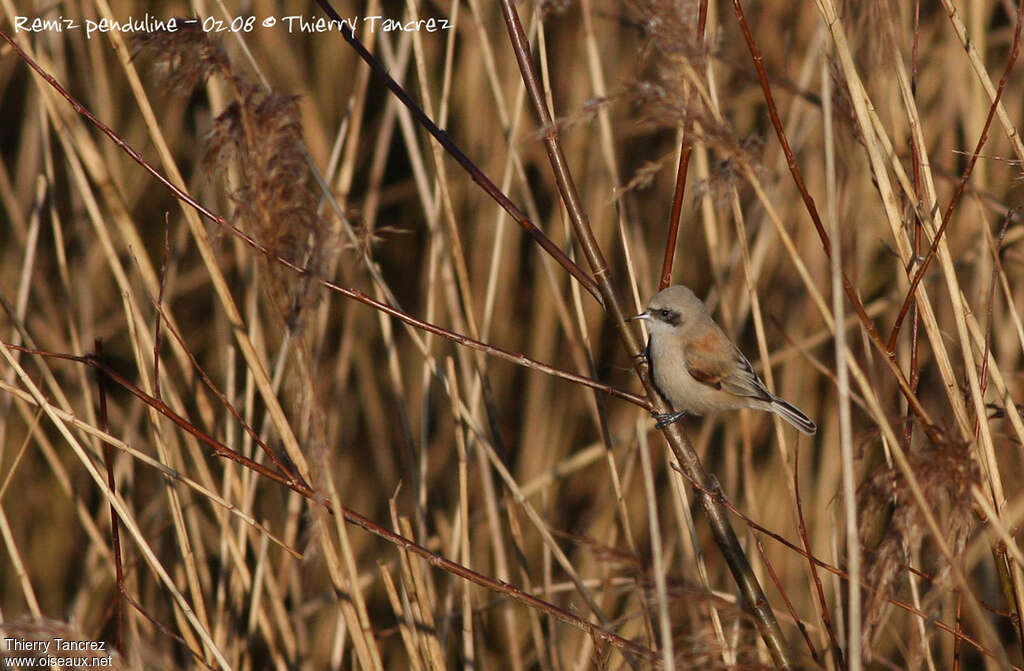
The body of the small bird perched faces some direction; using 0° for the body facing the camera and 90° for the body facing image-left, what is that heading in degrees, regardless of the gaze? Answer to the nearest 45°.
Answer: approximately 90°
